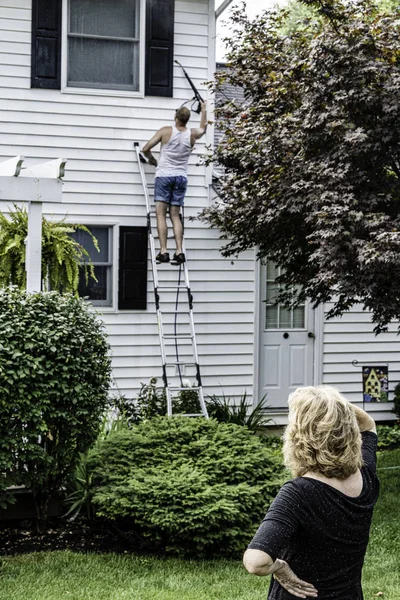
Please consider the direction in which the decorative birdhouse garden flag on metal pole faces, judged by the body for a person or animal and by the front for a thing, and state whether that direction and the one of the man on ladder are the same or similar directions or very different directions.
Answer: very different directions

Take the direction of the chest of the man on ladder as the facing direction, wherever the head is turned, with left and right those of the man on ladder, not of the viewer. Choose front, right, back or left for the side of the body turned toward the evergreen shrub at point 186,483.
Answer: back

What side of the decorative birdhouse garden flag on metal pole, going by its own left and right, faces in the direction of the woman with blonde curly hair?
front

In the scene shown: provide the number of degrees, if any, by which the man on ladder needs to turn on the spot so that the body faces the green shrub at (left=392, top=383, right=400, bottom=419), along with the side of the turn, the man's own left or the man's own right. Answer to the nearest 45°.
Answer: approximately 45° to the man's own right

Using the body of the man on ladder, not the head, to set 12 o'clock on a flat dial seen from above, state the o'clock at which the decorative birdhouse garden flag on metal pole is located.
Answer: The decorative birdhouse garden flag on metal pole is roughly at 2 o'clock from the man on ladder.

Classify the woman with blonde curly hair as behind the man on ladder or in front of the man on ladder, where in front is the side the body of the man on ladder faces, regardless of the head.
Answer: behind

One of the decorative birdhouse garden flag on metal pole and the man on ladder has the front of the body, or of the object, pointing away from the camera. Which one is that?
the man on ladder

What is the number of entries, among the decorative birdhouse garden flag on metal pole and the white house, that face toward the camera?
2

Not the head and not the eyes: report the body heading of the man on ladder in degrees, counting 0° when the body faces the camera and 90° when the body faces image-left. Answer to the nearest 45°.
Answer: approximately 180°

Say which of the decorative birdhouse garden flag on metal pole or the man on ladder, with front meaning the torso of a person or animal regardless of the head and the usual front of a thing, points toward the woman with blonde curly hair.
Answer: the decorative birdhouse garden flag on metal pole
